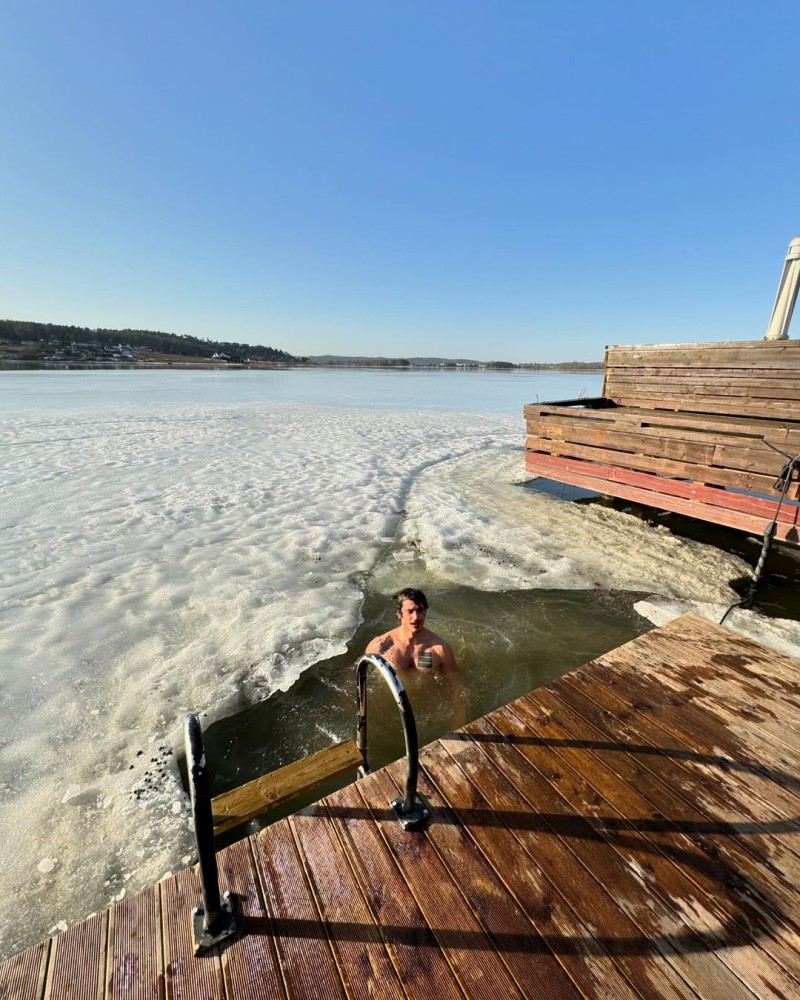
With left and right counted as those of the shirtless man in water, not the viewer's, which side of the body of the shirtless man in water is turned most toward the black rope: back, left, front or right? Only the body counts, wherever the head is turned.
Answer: left

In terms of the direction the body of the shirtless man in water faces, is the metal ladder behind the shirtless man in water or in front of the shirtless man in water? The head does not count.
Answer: in front

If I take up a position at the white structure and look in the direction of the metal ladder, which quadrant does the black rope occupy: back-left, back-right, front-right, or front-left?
front-left

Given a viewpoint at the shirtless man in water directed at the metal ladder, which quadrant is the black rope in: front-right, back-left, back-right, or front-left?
back-left

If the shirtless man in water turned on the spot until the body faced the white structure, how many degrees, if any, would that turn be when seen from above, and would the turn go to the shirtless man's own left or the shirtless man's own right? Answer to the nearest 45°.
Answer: approximately 135° to the shirtless man's own left

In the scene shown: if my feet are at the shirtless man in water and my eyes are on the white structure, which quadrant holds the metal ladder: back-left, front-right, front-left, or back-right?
back-right

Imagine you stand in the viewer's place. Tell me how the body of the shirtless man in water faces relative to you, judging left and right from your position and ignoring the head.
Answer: facing the viewer

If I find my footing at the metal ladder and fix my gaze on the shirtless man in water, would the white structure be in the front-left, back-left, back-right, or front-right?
front-right

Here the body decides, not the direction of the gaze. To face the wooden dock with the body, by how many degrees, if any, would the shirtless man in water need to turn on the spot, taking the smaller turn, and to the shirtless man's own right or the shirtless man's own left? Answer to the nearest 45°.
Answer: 0° — they already face it

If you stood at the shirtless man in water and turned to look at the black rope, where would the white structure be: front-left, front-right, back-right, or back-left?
front-left
